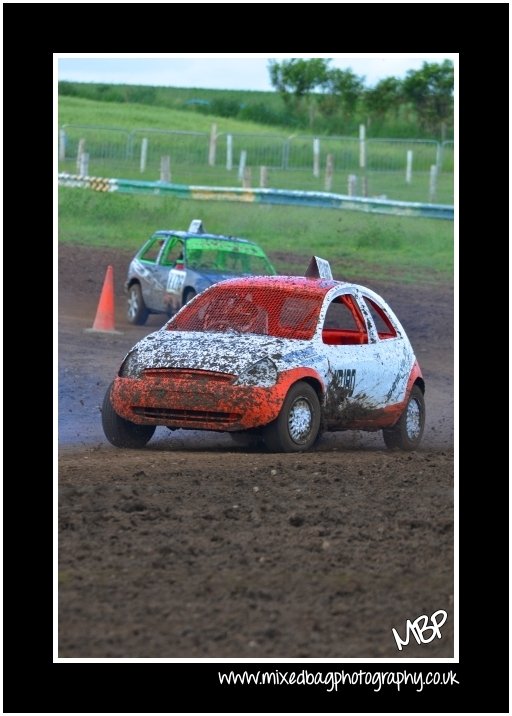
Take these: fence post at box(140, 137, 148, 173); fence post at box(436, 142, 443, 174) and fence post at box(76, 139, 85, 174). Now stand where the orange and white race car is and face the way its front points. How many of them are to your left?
0

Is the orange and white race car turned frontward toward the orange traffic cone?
no

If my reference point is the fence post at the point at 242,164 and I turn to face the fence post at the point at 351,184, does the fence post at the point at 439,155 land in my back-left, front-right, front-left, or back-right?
front-left

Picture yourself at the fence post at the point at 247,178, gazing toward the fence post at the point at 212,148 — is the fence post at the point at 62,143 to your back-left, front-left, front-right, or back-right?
front-left

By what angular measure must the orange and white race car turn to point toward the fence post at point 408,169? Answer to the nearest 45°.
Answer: approximately 135° to its right

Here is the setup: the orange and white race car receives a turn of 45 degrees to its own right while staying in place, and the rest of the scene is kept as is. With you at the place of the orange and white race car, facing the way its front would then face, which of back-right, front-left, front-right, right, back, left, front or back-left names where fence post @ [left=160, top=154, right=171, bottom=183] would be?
right

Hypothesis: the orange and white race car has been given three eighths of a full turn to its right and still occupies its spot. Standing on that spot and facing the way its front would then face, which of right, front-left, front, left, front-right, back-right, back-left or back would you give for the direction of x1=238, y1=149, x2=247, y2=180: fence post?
front

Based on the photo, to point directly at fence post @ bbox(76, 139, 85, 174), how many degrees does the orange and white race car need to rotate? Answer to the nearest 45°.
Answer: approximately 135° to its right

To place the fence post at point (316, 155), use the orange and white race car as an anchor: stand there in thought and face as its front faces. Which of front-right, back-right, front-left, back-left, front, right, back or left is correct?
back-right

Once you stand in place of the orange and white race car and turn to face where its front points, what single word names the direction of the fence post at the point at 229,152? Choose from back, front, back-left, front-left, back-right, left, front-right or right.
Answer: back-right

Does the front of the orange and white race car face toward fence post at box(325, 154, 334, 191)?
no

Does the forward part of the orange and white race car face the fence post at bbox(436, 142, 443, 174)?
no

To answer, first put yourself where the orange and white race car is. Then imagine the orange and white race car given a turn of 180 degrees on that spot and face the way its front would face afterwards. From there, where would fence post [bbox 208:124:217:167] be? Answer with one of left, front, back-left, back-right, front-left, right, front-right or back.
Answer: front-left

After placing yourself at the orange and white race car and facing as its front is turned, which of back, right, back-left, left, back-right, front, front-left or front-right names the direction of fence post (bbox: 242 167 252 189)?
back-right

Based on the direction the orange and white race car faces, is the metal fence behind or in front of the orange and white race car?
behind

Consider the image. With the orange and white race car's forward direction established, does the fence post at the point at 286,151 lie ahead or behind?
behind

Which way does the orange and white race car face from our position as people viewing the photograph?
facing the viewer and to the left of the viewer
